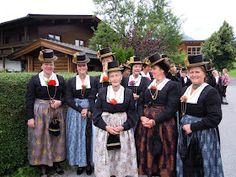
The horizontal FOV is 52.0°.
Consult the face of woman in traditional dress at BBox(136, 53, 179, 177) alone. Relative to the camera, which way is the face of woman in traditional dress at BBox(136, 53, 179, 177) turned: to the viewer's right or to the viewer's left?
to the viewer's left

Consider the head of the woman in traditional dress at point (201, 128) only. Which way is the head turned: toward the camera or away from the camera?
toward the camera

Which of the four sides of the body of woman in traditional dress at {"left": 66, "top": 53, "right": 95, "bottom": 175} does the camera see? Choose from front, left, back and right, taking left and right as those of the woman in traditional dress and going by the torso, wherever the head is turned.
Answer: front

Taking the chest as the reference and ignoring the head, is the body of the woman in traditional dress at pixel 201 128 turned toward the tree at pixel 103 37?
no

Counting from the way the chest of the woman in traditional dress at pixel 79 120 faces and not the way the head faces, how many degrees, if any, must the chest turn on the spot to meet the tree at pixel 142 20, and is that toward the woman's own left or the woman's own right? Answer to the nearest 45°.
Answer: approximately 180°

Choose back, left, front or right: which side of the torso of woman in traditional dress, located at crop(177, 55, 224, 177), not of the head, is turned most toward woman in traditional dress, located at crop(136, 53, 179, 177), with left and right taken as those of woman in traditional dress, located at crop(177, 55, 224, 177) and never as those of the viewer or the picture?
right

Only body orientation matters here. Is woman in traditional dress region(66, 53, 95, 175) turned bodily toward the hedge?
no

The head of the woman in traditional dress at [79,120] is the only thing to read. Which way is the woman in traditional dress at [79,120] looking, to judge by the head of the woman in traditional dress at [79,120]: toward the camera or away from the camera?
toward the camera

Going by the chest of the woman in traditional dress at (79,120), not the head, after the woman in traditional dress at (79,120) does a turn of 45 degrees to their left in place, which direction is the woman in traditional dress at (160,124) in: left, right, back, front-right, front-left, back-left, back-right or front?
front

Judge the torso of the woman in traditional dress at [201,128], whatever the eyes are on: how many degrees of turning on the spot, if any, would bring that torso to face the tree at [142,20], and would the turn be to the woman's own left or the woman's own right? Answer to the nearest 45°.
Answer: approximately 135° to the woman's own right

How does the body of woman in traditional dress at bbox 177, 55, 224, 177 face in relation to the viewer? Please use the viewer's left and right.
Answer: facing the viewer and to the left of the viewer

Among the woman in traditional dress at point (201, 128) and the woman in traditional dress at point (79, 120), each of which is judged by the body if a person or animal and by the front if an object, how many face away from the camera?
0

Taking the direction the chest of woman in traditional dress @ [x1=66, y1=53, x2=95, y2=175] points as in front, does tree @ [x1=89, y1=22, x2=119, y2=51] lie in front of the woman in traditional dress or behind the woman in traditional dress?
behind

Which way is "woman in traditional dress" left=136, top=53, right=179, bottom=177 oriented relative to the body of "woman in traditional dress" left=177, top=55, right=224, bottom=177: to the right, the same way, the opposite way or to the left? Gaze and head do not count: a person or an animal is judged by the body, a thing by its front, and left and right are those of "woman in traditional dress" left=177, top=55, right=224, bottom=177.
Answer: the same way

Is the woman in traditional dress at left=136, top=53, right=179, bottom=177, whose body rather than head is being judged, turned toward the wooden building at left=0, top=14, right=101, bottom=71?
no

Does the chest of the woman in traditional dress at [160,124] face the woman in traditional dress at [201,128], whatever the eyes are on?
no

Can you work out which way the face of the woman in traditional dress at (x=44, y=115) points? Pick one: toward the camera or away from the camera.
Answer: toward the camera

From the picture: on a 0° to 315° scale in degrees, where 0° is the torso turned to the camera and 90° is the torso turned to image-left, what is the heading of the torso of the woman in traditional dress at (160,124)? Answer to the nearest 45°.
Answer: approximately 45°
